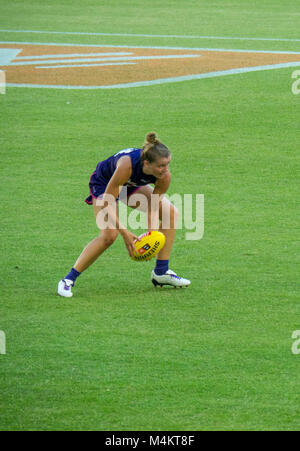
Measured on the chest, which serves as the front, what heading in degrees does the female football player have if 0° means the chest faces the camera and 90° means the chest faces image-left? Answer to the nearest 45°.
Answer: approximately 315°
